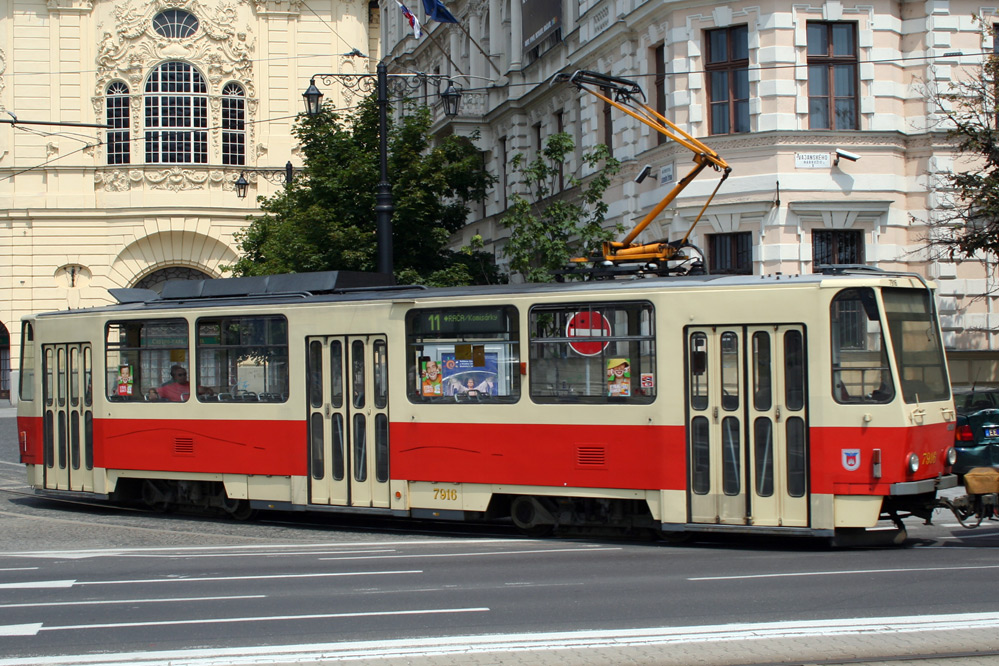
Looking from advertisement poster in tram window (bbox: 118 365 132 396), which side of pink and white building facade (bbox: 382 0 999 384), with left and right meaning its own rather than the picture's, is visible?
front

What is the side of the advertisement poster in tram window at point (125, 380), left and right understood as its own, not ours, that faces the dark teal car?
left

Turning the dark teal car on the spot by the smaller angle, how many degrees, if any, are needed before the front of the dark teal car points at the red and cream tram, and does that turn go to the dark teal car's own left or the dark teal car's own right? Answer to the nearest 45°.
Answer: approximately 135° to the dark teal car's own left

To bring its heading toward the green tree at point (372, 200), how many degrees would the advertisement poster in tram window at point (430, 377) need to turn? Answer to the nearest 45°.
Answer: approximately 180°

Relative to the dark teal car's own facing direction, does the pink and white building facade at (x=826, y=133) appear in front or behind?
in front

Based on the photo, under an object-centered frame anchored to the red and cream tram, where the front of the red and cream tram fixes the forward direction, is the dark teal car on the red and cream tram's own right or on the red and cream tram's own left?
on the red and cream tram's own left

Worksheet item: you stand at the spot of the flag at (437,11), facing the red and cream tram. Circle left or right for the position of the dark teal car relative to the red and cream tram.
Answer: left

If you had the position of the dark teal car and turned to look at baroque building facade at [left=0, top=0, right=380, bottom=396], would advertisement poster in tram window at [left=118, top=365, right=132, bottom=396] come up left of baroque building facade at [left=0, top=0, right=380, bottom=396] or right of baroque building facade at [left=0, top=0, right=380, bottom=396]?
left

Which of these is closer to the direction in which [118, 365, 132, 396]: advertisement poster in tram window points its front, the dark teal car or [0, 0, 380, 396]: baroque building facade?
the dark teal car

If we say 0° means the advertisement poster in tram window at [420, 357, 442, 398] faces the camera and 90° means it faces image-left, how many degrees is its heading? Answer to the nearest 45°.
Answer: approximately 0°

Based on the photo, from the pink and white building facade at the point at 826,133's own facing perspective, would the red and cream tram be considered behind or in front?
in front

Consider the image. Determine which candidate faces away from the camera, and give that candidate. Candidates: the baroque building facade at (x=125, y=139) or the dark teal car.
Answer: the dark teal car

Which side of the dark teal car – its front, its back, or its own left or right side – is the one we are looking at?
back

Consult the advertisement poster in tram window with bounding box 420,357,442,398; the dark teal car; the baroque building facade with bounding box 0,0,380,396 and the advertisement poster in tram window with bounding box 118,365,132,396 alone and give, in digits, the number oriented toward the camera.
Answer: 3
